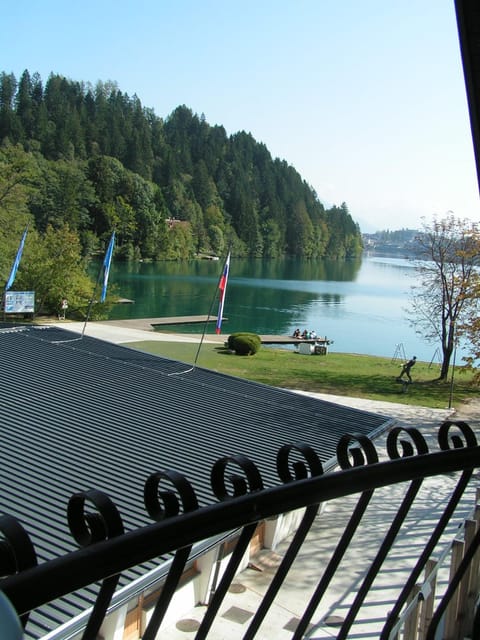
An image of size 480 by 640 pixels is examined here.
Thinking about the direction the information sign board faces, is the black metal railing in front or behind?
in front

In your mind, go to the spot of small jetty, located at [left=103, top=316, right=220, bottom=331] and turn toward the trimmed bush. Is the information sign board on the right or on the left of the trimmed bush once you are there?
right

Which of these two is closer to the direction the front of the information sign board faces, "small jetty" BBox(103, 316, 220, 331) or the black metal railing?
the black metal railing

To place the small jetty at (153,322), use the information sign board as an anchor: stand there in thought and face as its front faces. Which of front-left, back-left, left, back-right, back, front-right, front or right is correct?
back-left

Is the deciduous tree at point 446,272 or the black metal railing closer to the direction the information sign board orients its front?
the black metal railing

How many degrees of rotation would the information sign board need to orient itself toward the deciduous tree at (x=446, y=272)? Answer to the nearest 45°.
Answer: approximately 45° to its left

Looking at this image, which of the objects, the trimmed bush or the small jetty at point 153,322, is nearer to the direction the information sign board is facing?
the trimmed bush

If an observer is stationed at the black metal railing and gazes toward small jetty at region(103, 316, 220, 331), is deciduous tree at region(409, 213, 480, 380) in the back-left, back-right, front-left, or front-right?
front-right

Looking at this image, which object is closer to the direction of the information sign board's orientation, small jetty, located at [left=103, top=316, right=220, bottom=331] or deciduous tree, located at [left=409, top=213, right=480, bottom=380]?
the deciduous tree

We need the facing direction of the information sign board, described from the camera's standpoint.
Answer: facing the viewer

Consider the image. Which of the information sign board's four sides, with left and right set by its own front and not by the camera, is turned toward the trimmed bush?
left
